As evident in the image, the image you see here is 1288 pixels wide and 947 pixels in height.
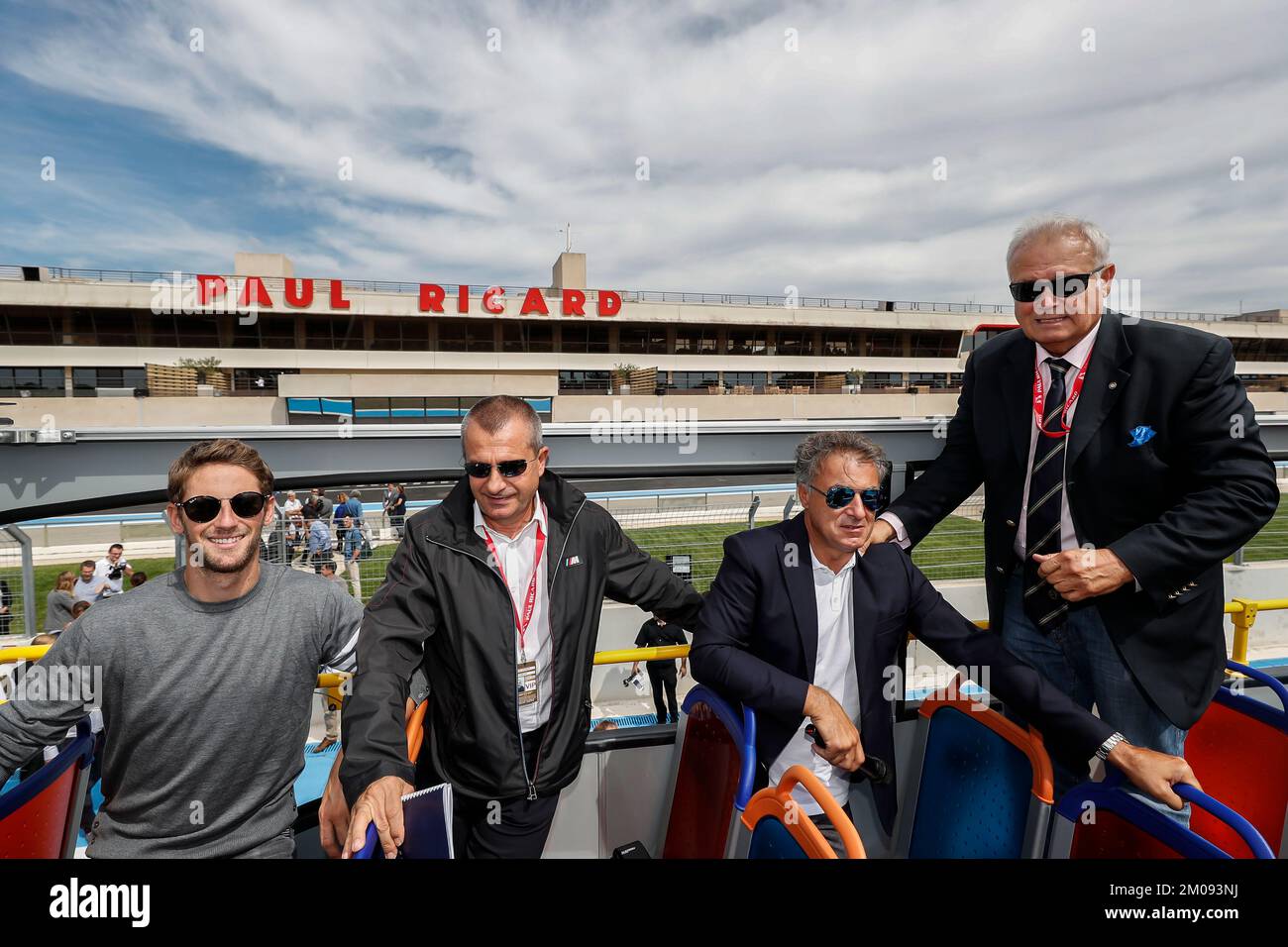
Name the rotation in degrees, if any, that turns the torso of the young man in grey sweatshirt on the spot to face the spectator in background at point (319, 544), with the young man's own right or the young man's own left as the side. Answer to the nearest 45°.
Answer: approximately 180°

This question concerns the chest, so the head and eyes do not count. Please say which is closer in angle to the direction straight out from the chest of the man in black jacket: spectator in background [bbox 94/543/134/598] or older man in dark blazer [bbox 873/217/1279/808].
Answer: the older man in dark blazer

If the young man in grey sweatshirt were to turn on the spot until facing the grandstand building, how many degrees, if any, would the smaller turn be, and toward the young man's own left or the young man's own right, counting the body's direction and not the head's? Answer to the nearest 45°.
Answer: approximately 180°

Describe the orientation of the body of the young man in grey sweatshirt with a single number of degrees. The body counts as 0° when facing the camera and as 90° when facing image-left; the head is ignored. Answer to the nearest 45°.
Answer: approximately 0°

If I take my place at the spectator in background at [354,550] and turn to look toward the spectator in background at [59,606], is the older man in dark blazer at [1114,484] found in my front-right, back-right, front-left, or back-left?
back-left

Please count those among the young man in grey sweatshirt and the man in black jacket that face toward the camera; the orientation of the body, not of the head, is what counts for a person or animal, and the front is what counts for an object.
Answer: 2

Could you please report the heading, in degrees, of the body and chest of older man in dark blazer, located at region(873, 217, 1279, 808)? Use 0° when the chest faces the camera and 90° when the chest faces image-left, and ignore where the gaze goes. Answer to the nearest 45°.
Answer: approximately 45°
